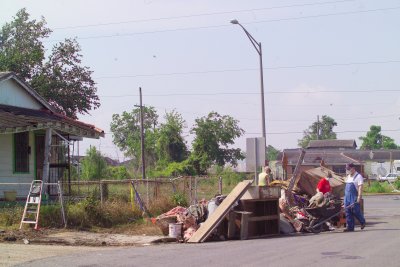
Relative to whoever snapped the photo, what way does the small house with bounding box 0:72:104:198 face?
facing the viewer

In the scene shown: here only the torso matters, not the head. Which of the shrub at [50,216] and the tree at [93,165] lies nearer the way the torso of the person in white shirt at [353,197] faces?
the shrub

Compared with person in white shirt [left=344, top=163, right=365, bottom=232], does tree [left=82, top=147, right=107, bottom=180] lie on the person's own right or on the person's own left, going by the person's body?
on the person's own right

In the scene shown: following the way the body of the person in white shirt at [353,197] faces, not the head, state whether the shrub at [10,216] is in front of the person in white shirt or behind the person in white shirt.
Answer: in front

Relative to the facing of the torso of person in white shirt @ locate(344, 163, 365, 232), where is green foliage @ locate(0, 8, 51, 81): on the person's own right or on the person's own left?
on the person's own right

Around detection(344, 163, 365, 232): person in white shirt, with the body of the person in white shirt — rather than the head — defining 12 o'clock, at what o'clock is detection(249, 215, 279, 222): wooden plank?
The wooden plank is roughly at 1 o'clock from the person in white shirt.

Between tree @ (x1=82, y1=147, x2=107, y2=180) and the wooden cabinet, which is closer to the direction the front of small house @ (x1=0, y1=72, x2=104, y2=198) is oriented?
the wooden cabinet

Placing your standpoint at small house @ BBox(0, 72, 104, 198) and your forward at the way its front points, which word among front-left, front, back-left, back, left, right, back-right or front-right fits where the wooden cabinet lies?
front-left

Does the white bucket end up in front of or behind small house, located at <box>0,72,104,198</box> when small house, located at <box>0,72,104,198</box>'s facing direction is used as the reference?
in front

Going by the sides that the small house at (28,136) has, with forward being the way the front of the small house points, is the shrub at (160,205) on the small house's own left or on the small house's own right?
on the small house's own left

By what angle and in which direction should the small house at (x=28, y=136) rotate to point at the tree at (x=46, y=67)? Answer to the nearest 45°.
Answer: approximately 180°
